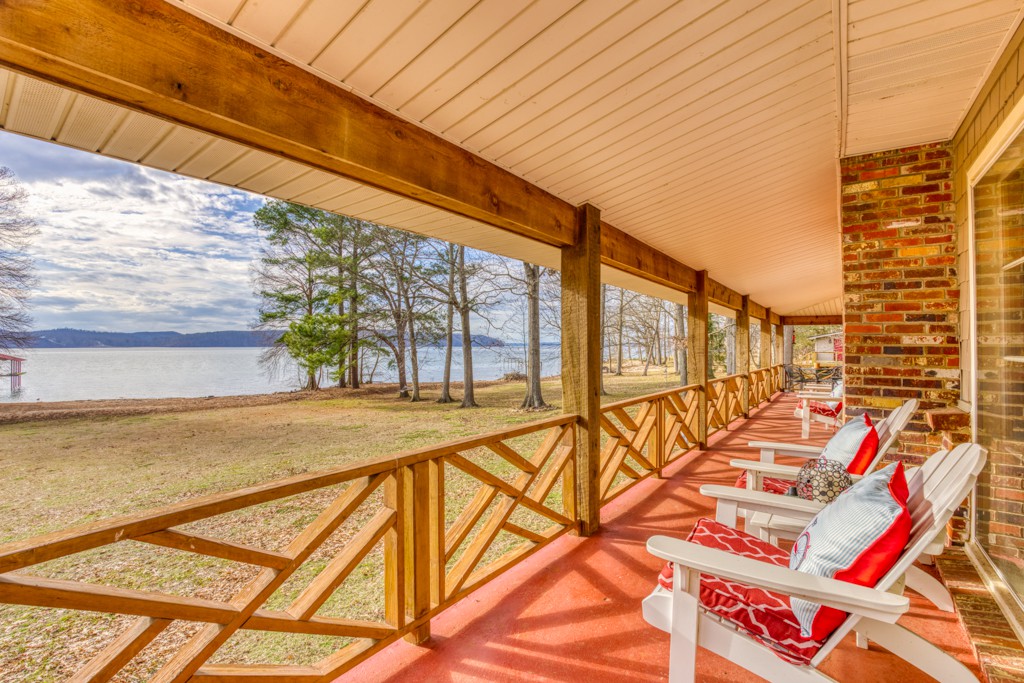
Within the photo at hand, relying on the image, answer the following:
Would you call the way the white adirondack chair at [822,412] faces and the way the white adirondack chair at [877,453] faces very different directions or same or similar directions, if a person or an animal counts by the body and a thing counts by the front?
same or similar directions

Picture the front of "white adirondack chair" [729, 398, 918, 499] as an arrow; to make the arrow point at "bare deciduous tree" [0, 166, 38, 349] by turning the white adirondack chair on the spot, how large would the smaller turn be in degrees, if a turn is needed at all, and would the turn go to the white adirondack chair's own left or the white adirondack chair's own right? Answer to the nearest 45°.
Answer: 0° — it already faces it

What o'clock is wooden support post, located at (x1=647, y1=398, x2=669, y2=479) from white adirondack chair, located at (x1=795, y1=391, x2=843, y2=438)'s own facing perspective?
The wooden support post is roughly at 10 o'clock from the white adirondack chair.

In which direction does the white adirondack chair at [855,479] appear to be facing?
to the viewer's left

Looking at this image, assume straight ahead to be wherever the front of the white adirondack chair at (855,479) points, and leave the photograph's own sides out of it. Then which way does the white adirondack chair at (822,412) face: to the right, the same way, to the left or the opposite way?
the same way

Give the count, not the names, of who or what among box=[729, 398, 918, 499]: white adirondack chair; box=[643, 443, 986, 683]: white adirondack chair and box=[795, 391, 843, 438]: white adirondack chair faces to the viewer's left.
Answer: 3

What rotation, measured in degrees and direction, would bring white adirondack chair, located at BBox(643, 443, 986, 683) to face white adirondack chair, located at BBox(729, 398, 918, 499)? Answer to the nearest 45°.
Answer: approximately 90° to its right

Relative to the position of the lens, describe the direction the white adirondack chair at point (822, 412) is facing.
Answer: facing to the left of the viewer

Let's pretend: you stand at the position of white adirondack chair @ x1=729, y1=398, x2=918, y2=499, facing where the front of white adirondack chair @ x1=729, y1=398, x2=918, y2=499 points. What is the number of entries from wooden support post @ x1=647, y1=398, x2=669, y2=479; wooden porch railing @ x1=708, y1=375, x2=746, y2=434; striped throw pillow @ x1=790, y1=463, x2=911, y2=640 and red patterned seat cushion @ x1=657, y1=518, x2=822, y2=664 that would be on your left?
2

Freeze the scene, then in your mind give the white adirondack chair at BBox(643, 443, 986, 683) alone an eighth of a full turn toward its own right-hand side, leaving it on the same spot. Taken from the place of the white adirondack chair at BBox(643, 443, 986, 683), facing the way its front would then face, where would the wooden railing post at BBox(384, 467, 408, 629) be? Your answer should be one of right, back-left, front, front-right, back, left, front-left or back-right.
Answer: front-left

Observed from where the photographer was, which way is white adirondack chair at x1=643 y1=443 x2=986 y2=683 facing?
facing to the left of the viewer

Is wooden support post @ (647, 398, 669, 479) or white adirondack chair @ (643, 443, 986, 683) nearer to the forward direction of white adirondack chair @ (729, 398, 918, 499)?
the wooden support post

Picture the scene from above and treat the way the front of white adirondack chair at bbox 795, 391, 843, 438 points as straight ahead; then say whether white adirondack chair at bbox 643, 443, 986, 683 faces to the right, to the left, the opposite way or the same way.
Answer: the same way

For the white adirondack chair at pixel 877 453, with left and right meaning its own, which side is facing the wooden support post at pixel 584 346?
front

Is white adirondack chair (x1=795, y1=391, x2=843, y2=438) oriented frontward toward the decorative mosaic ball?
no

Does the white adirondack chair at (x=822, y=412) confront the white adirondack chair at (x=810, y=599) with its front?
no

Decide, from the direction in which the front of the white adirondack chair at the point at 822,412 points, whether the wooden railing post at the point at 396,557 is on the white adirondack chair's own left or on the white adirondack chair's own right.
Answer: on the white adirondack chair's own left

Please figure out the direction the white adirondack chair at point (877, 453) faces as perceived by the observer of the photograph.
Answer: facing to the left of the viewer

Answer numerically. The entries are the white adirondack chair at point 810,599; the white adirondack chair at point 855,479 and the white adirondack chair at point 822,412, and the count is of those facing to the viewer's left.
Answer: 3
